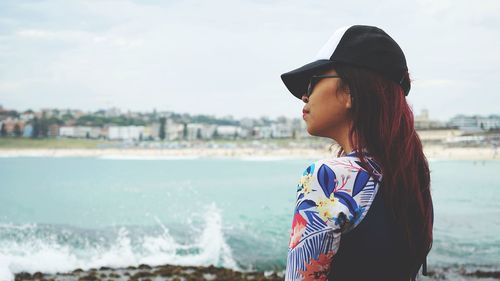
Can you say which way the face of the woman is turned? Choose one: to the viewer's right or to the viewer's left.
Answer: to the viewer's left

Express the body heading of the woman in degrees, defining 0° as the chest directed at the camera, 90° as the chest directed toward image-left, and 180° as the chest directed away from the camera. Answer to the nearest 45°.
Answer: approximately 135°

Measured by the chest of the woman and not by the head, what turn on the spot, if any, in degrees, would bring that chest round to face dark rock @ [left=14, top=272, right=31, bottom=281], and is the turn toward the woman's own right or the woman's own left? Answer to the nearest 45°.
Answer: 0° — they already face it

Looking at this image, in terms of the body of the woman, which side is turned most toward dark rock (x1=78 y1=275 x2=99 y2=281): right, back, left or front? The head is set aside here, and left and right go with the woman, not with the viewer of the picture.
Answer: front
